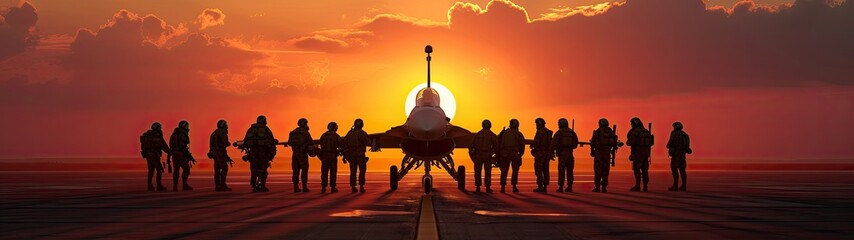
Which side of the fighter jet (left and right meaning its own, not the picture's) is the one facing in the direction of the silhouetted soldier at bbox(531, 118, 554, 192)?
left

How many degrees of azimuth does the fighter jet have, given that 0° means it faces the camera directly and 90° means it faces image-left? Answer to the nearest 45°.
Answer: approximately 0°

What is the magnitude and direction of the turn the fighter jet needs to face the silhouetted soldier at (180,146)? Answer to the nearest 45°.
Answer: approximately 90° to its right

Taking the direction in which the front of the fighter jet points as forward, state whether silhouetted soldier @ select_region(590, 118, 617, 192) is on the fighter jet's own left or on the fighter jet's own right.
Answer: on the fighter jet's own left
